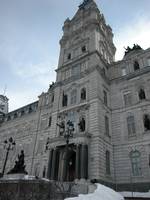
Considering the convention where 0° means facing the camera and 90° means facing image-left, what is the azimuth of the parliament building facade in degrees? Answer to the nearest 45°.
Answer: approximately 45°
